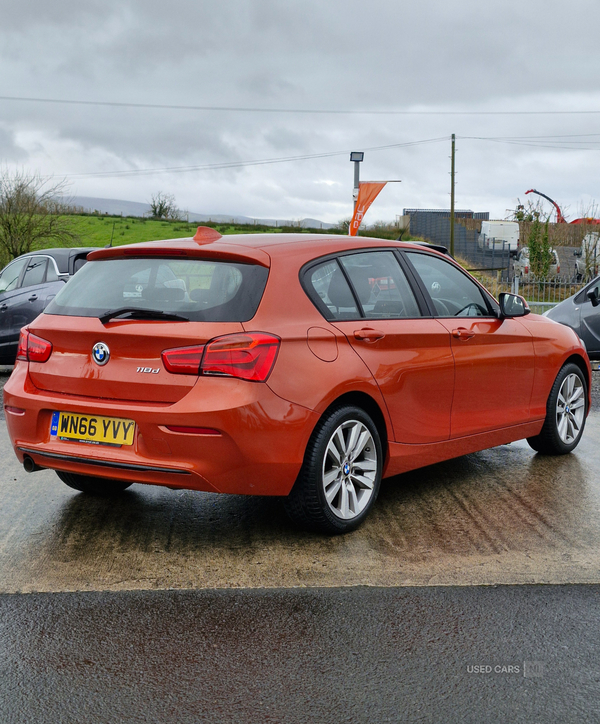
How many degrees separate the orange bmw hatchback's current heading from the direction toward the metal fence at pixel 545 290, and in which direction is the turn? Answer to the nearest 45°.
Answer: approximately 45° to its left

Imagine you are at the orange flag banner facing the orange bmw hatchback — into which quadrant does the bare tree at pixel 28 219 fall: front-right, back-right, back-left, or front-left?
back-right

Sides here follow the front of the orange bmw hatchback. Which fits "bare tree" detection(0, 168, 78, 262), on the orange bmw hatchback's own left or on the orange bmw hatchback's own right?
on the orange bmw hatchback's own left

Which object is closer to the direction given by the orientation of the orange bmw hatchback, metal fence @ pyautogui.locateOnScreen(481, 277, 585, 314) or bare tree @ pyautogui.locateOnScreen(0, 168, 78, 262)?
the metal fence

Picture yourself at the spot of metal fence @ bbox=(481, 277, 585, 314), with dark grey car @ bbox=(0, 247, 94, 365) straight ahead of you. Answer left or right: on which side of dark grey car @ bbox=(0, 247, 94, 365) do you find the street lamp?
right

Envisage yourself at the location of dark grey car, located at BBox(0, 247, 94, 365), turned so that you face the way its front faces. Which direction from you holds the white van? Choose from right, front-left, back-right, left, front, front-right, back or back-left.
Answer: back

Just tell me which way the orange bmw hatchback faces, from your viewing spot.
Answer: facing away from the viewer and to the right of the viewer

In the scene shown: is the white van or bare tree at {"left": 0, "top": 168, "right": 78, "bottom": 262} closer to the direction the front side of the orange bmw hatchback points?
the white van
